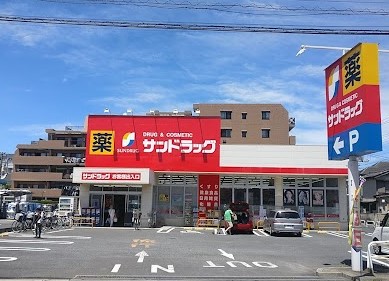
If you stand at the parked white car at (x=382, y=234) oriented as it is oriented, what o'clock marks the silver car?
The silver car is roughly at 2 o'clock from the parked white car.

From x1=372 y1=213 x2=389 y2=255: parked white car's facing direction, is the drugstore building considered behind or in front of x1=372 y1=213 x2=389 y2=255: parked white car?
in front

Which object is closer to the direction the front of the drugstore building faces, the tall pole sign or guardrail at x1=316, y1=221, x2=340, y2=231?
the tall pole sign

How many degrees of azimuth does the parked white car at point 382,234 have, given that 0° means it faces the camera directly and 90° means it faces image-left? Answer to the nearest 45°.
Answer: approximately 90°

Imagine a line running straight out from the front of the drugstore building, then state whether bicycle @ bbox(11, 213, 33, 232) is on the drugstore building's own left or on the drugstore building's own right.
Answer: on the drugstore building's own right

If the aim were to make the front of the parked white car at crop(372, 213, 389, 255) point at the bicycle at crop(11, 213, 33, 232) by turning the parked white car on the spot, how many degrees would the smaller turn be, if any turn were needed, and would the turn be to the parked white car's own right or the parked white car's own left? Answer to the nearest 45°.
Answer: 0° — it already faces it
